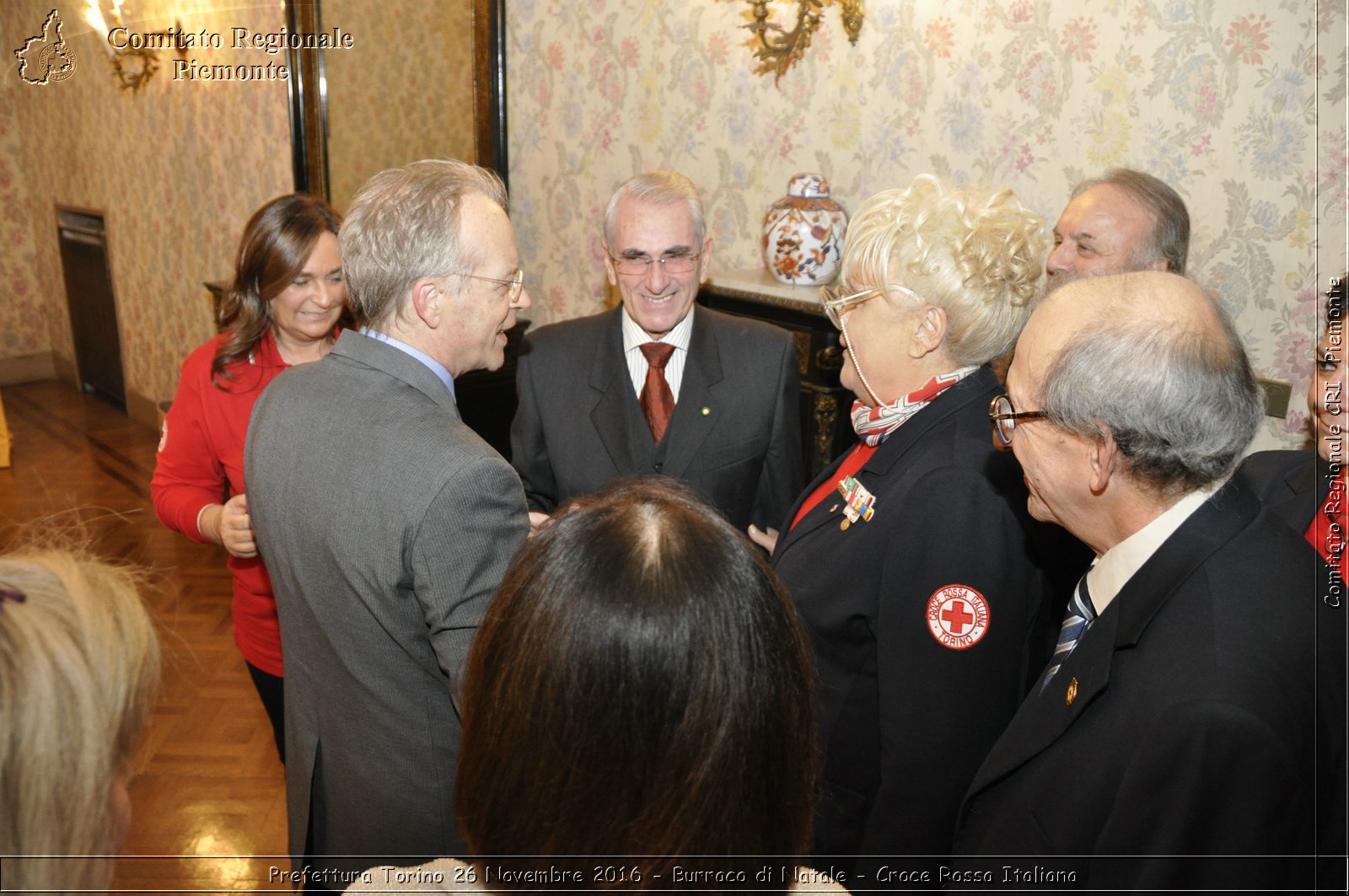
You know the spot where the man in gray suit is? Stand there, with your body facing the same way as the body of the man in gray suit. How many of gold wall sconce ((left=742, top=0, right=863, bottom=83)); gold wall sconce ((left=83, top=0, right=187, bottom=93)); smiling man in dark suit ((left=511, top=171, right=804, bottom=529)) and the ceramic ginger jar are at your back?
0

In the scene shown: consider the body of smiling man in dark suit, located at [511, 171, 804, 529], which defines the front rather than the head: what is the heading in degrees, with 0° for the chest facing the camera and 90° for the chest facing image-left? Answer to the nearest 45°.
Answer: approximately 0°

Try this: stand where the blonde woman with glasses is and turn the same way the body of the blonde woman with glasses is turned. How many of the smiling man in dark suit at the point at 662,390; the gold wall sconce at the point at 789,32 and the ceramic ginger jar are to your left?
0

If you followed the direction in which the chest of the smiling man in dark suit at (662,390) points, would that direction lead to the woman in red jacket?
no

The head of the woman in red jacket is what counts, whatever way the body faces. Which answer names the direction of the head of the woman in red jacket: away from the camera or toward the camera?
toward the camera

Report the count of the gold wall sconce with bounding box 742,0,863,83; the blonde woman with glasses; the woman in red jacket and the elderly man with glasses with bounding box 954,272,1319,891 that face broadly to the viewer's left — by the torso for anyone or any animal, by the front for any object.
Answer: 2

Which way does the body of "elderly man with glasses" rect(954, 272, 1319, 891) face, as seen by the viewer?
to the viewer's left

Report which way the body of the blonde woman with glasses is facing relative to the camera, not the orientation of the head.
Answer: to the viewer's left

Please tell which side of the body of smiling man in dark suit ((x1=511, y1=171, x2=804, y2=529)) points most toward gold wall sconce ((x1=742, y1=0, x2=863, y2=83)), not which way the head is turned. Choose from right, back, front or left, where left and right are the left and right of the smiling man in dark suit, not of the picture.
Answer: back

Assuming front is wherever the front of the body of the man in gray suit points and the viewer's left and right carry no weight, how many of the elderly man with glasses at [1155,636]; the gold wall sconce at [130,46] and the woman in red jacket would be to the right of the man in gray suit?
1

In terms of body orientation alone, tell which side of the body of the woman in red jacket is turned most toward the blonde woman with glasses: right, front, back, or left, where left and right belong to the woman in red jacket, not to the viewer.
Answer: front

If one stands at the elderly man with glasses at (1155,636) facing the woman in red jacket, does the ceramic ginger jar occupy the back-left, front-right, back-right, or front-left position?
front-right

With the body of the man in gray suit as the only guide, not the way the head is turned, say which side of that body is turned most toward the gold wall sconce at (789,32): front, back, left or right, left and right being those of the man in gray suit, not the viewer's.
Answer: front

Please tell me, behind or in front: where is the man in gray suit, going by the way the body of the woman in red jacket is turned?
in front

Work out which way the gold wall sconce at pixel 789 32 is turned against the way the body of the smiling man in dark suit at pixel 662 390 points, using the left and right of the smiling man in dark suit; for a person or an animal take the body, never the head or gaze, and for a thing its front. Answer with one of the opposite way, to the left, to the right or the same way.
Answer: the same way

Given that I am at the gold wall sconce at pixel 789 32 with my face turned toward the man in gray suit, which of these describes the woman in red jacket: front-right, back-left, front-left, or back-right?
front-right

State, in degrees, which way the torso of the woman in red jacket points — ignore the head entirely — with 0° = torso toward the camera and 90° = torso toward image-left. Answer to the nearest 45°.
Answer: approximately 315°

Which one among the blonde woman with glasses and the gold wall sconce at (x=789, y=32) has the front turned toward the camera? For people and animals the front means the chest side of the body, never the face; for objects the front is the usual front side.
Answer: the gold wall sconce
